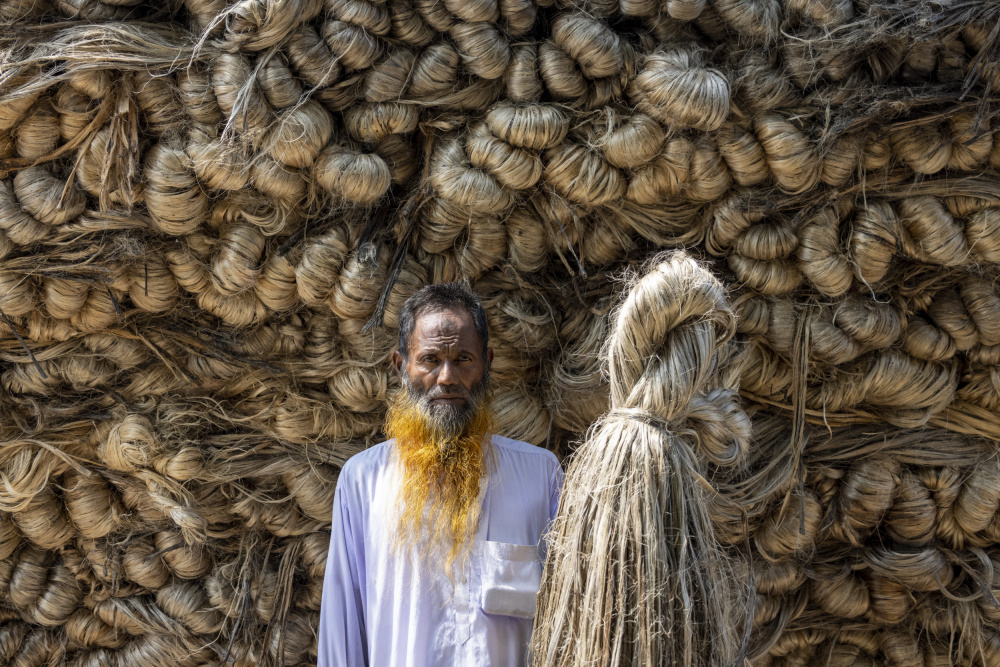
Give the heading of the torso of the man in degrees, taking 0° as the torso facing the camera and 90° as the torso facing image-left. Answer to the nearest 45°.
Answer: approximately 0°
